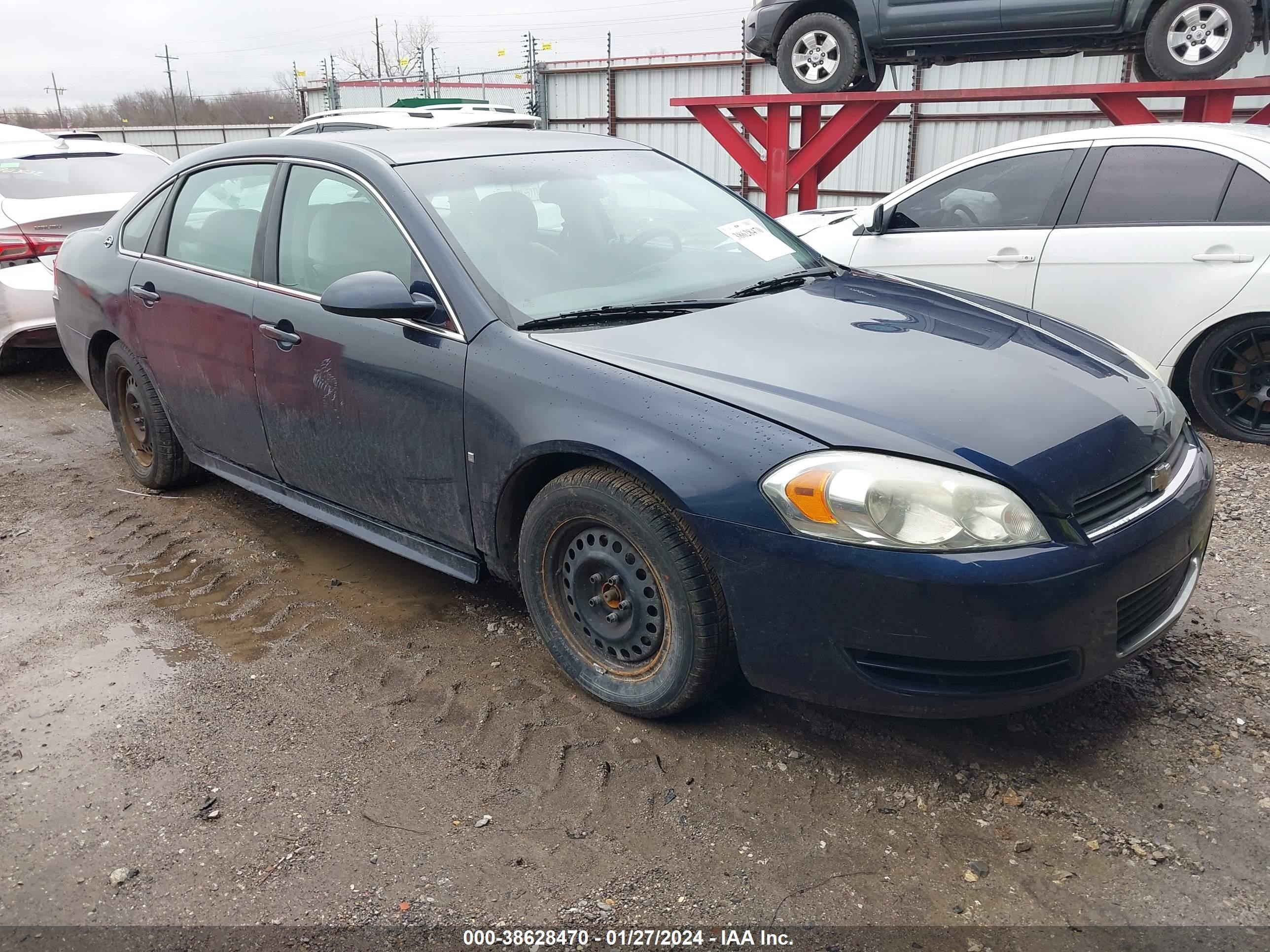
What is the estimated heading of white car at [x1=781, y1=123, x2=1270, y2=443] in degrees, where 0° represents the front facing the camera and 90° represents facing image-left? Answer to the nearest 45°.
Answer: approximately 90°

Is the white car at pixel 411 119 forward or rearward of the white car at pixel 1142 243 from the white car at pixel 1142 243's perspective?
forward

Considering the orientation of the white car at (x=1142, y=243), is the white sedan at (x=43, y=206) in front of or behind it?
in front

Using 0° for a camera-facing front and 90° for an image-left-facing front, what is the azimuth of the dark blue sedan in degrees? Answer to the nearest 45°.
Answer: approximately 315°

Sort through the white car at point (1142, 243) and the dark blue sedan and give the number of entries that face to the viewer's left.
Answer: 1

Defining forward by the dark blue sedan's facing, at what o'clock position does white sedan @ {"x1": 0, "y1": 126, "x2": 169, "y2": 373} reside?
The white sedan is roughly at 6 o'clock from the dark blue sedan.

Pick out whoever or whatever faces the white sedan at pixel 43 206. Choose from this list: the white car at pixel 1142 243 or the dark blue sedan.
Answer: the white car

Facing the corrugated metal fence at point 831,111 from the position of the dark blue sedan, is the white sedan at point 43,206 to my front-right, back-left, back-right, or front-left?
front-left

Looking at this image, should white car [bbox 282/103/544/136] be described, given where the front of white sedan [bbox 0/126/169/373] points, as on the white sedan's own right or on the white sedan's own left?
on the white sedan's own right

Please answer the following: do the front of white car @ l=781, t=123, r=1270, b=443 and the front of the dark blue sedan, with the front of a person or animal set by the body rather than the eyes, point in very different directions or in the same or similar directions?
very different directions

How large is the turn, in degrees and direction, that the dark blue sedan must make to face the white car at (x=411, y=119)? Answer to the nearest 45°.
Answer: approximately 135° to its left
